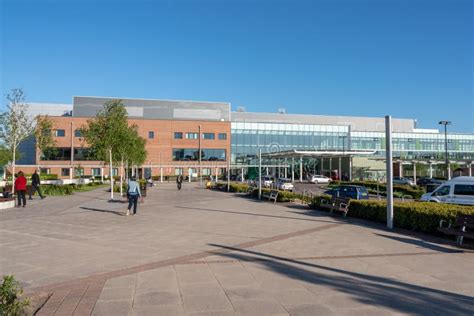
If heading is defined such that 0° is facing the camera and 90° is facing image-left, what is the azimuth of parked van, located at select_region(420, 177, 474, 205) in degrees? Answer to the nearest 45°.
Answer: approximately 90°

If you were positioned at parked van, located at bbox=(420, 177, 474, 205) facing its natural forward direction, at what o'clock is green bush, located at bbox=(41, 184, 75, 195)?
The green bush is roughly at 12 o'clock from the parked van.

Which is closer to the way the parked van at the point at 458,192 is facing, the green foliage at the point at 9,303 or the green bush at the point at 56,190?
the green bush

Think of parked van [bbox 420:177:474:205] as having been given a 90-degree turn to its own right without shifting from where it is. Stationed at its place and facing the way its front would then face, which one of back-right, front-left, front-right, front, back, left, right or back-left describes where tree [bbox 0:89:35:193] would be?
left

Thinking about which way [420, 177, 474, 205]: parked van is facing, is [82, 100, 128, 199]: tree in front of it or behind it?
in front

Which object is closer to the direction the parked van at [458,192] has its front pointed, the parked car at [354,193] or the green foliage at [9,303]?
the parked car

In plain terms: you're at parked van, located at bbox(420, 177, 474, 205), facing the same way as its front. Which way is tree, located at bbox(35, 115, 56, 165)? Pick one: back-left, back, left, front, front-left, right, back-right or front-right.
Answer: front
